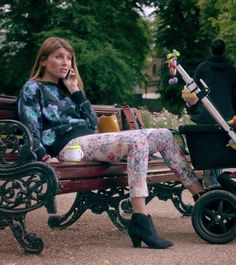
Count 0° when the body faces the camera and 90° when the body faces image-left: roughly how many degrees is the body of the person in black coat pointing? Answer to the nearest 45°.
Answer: approximately 180°

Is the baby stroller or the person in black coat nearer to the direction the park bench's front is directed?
the baby stroller

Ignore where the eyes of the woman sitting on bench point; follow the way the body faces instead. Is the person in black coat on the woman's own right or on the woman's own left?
on the woman's own left

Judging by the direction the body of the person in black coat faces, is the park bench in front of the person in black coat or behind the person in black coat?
behind

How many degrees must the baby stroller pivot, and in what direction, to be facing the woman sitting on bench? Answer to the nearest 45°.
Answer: approximately 180°

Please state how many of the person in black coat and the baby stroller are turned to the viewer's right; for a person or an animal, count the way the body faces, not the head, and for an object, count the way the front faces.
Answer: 1

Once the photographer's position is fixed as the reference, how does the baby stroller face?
facing to the right of the viewer

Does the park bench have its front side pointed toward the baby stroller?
no

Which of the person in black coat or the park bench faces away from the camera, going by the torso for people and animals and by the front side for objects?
the person in black coat

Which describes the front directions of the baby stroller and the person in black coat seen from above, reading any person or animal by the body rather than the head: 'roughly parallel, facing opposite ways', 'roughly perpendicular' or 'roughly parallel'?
roughly perpendicular

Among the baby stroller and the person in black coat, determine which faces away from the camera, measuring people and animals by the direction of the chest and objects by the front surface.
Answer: the person in black coat

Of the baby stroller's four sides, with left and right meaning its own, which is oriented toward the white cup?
back

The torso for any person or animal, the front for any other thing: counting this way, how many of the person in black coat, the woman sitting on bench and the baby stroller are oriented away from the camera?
1
